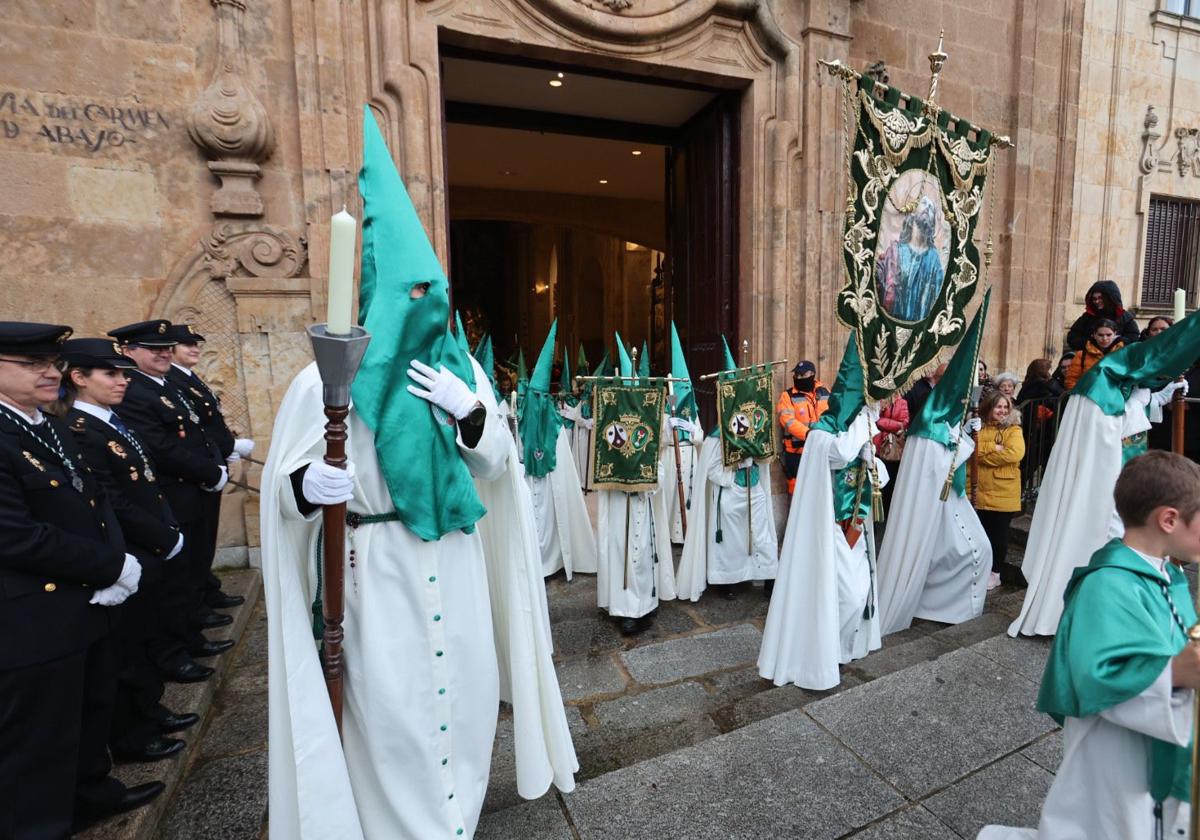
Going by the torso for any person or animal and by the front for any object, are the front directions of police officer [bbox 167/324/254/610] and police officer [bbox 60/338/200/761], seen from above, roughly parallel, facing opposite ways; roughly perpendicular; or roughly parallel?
roughly parallel

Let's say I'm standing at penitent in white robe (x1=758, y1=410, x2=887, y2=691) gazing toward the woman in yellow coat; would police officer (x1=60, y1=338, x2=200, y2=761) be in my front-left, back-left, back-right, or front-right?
back-left

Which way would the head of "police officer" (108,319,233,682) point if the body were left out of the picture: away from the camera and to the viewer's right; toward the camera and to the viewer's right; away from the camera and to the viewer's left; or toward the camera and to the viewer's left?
toward the camera and to the viewer's right

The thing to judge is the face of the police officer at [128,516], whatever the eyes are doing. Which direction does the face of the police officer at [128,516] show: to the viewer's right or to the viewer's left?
to the viewer's right

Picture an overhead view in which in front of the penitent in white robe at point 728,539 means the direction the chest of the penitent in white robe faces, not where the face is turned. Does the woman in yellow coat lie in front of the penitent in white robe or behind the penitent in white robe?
in front

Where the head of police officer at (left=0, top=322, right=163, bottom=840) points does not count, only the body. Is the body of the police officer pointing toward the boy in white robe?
yes

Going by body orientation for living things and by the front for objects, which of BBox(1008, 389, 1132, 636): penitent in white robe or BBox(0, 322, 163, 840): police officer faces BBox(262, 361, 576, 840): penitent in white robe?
the police officer

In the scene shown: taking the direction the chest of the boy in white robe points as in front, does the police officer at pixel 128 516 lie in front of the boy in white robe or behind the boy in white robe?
behind

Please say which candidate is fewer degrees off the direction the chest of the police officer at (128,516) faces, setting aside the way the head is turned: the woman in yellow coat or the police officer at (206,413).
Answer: the woman in yellow coat

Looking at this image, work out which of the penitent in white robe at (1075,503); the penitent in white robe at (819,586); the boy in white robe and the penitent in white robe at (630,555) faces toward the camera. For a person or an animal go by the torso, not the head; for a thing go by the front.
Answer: the penitent in white robe at (630,555)

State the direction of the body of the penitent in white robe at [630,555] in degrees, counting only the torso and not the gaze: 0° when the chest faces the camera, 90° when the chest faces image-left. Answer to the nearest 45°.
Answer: approximately 0°

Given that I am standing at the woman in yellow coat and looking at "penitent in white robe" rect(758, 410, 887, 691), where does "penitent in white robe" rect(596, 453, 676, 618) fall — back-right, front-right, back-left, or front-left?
front-right

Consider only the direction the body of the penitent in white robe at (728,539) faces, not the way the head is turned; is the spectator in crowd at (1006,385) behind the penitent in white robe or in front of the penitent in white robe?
in front

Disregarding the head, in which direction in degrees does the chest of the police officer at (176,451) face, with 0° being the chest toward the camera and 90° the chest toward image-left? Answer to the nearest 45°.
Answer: approximately 315°
